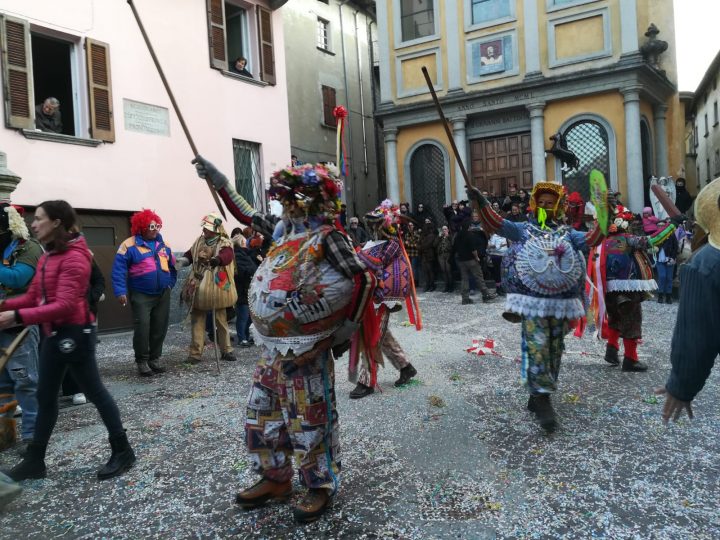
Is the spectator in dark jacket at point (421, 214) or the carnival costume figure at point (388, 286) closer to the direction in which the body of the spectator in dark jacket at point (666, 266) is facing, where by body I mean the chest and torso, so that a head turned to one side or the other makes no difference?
the carnival costume figure

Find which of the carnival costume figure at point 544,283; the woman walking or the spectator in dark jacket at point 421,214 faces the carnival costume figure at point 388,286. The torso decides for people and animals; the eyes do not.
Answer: the spectator in dark jacket

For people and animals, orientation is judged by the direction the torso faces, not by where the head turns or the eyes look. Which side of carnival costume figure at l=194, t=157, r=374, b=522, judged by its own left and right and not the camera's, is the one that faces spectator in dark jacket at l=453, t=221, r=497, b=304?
back

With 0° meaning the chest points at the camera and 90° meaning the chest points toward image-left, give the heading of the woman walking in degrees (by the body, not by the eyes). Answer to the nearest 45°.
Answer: approximately 90°

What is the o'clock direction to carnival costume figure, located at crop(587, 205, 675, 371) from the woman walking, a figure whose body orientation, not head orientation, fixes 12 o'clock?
The carnival costume figure is roughly at 6 o'clock from the woman walking.

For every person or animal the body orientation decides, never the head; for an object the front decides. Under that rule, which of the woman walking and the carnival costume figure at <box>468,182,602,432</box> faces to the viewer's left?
the woman walking

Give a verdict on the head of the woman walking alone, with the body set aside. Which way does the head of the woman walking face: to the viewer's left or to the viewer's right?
to the viewer's left

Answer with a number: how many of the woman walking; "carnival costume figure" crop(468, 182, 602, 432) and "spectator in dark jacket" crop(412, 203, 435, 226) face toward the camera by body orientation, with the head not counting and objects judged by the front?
2

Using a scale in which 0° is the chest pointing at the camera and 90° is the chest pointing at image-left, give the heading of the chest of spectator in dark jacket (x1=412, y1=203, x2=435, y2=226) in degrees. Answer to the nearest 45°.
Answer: approximately 0°
